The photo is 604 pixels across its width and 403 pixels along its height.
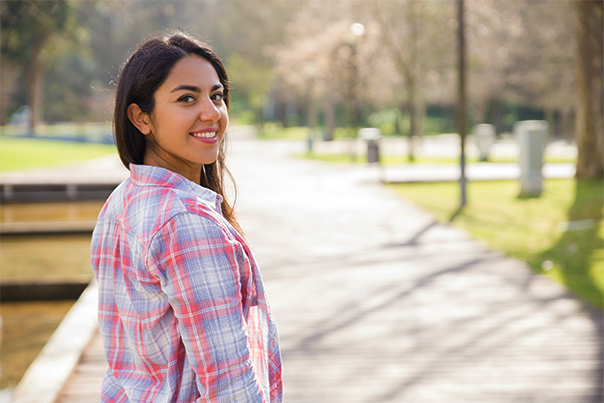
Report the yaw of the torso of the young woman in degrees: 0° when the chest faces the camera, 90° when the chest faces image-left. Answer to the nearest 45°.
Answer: approximately 270°

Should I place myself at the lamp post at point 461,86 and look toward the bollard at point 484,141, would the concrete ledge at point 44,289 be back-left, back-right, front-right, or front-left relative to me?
back-left

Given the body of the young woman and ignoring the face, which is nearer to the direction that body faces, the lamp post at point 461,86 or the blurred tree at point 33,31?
the lamp post

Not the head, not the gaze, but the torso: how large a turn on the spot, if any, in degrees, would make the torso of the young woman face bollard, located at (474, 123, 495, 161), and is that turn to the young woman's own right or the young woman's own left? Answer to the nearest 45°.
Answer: approximately 45° to the young woman's own left

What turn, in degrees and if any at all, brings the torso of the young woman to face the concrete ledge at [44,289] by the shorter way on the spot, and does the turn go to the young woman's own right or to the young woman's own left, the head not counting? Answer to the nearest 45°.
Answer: approximately 90° to the young woman's own left

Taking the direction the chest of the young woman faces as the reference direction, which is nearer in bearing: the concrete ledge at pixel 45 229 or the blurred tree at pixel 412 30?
the blurred tree

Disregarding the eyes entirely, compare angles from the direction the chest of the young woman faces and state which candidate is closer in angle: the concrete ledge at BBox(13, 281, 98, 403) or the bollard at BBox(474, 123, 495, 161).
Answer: the bollard

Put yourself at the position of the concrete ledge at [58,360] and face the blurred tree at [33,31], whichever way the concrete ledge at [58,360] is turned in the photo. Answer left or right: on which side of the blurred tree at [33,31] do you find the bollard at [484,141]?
right

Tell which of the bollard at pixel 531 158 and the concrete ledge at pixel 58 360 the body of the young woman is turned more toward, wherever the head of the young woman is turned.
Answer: the bollard
